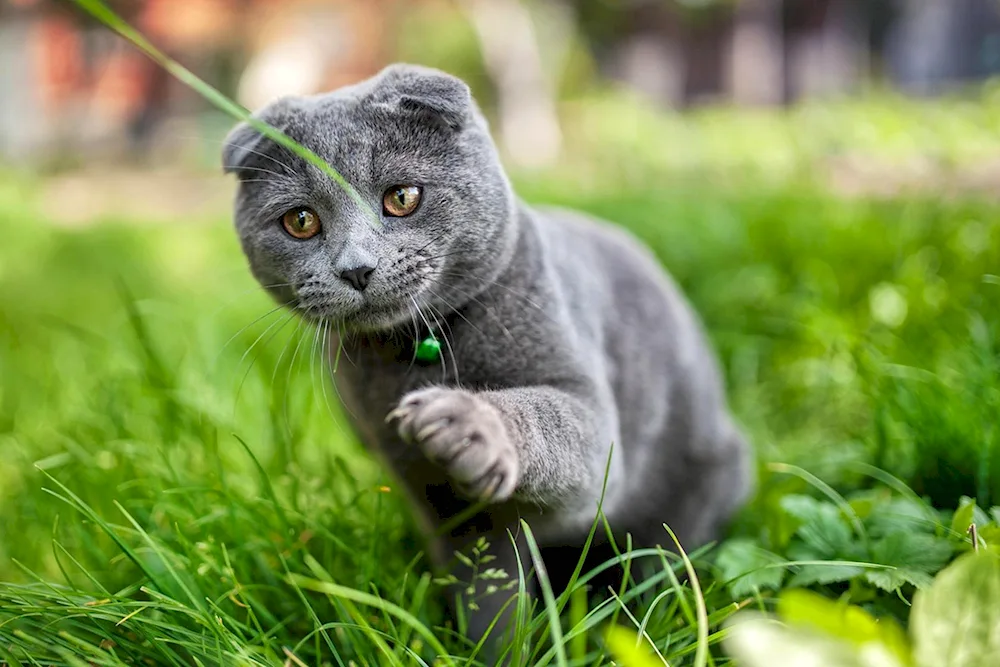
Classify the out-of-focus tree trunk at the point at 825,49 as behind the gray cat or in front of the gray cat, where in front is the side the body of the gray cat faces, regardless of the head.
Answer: behind

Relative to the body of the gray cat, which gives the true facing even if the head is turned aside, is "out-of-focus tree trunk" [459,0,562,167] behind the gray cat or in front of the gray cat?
behind

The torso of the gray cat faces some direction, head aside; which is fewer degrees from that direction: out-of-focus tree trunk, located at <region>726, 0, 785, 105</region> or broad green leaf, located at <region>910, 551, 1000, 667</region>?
the broad green leaf

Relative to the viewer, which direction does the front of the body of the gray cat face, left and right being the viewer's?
facing the viewer and to the left of the viewer
